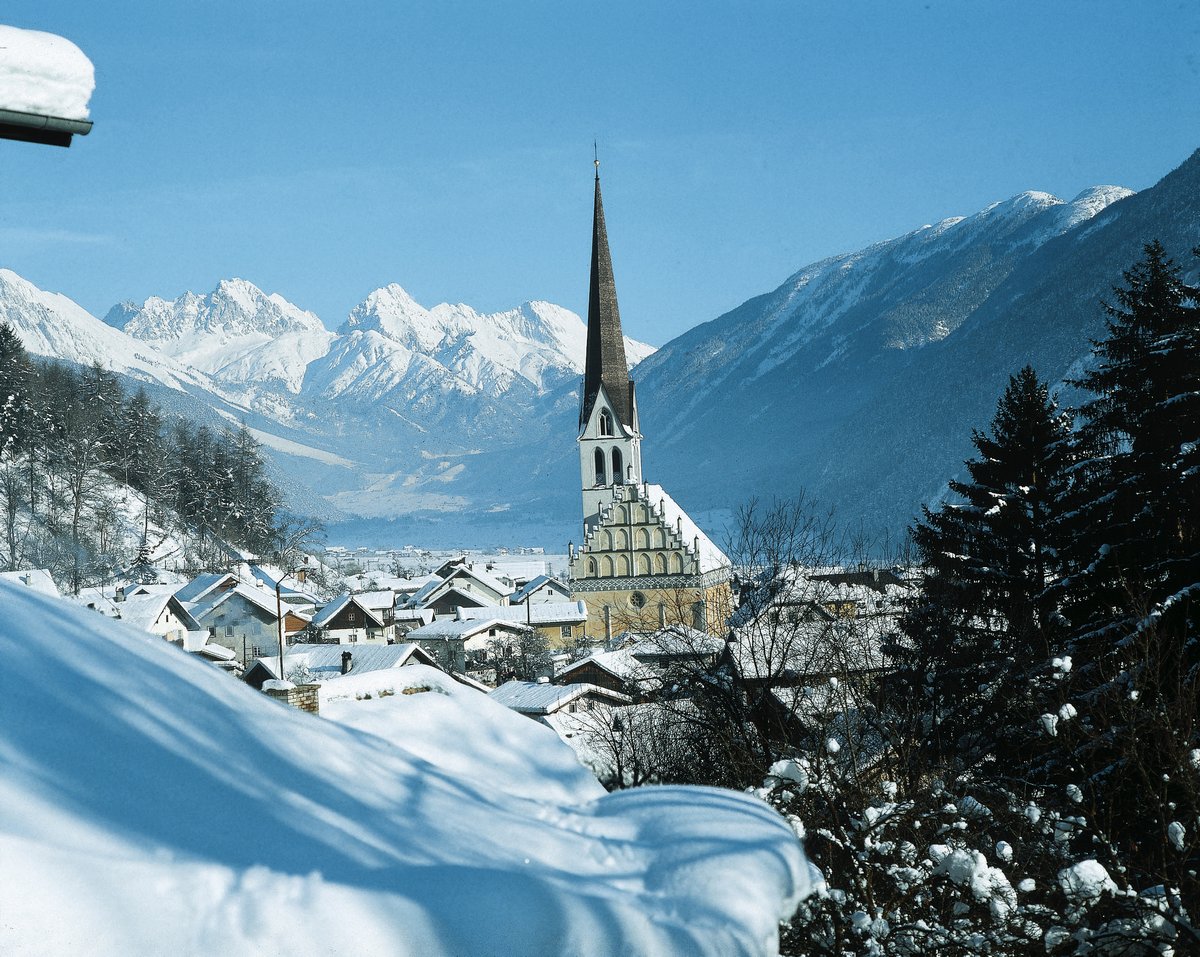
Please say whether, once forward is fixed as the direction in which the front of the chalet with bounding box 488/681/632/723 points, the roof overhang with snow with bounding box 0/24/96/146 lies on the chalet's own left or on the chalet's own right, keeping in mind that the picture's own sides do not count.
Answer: on the chalet's own right

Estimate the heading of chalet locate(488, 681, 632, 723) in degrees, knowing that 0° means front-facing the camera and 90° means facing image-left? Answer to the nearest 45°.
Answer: approximately 315°

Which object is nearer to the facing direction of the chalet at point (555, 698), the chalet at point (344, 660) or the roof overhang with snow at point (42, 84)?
the roof overhang with snow
